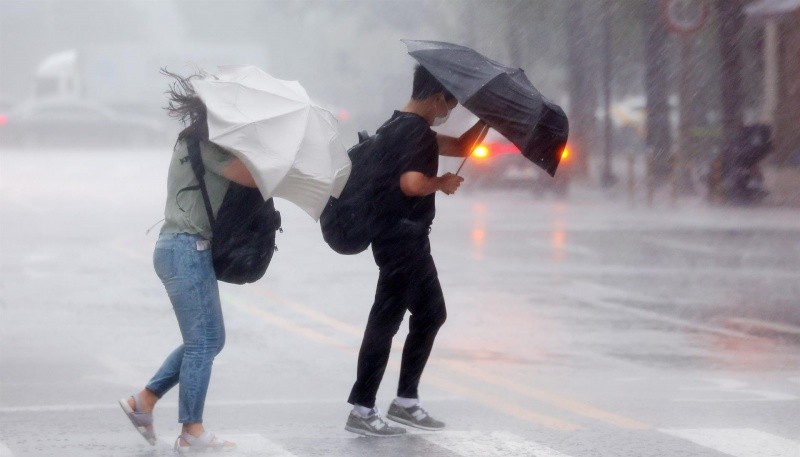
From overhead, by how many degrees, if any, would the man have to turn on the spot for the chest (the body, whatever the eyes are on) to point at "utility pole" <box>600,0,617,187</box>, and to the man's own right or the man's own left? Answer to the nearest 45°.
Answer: approximately 90° to the man's own left

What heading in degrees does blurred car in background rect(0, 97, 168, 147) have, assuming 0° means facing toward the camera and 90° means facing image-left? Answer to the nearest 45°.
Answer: approximately 270°

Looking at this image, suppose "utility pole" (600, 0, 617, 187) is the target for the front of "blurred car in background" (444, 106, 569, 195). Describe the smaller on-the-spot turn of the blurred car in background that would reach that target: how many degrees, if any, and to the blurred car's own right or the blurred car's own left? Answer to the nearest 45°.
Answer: approximately 45° to the blurred car's own right

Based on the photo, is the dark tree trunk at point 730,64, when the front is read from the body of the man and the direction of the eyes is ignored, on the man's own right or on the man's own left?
on the man's own left

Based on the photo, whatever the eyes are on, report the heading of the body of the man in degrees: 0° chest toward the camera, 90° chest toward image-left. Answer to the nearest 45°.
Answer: approximately 270°

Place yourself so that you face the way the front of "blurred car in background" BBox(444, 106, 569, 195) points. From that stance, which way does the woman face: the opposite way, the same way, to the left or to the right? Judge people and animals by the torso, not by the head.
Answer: to the right

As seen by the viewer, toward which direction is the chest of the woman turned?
to the viewer's right

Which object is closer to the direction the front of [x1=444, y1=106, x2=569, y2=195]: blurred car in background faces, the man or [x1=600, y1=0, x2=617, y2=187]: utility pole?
the utility pole

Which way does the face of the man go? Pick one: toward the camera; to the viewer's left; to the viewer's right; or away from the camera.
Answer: to the viewer's right

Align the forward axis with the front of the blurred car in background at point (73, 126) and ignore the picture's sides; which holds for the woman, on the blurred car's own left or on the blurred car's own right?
on the blurred car's own right

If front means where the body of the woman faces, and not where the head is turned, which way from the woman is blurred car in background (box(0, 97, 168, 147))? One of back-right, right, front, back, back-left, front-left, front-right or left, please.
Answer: left
